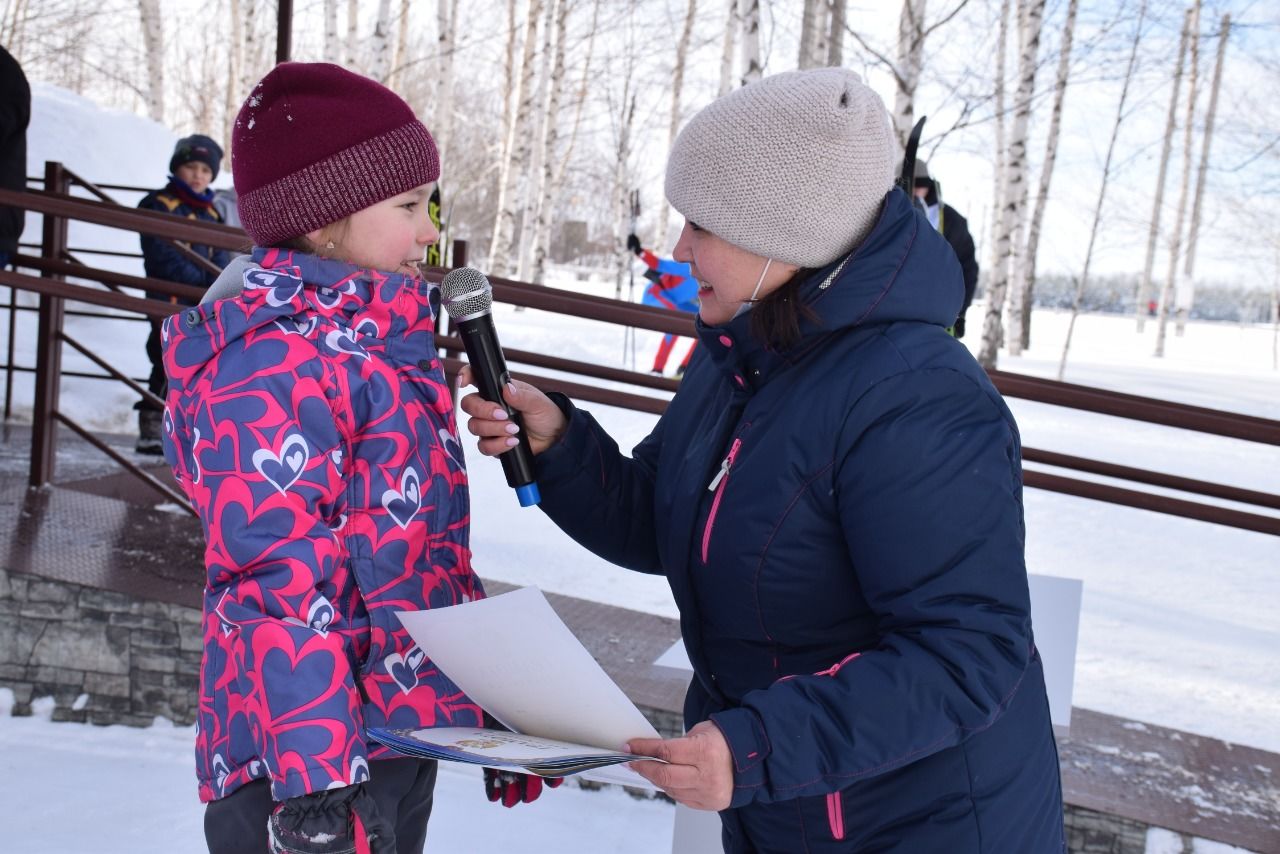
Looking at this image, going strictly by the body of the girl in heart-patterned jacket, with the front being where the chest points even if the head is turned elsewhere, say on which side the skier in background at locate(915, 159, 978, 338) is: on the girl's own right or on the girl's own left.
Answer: on the girl's own left

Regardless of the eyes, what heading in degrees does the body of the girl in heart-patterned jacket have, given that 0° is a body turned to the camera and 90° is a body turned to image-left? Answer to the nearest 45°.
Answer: approximately 270°

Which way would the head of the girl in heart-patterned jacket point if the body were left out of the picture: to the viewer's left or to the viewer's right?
to the viewer's right

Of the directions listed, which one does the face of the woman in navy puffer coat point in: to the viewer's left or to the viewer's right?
to the viewer's left

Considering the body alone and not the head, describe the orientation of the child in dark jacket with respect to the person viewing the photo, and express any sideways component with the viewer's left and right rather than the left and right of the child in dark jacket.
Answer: facing the viewer and to the right of the viewer

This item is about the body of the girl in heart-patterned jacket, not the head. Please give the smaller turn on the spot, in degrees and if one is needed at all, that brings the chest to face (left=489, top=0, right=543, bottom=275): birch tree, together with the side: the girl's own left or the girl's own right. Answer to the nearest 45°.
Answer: approximately 90° to the girl's own left

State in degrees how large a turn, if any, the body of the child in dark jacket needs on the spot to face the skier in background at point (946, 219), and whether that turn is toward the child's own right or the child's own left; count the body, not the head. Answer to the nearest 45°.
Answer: approximately 45° to the child's own left

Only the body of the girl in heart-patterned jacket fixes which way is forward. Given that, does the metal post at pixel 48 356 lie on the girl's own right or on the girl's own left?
on the girl's own left

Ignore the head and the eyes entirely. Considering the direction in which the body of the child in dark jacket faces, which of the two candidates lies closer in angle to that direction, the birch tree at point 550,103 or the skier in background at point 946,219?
the skier in background

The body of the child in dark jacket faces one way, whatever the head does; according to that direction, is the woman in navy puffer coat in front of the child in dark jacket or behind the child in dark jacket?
in front

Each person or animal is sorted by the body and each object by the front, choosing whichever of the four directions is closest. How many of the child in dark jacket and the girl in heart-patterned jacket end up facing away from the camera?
0

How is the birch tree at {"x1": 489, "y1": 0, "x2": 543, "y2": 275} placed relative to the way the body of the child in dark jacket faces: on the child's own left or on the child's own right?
on the child's own left

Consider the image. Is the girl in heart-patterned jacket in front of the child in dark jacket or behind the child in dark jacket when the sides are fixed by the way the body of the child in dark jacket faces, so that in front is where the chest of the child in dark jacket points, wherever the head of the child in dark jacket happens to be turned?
in front
